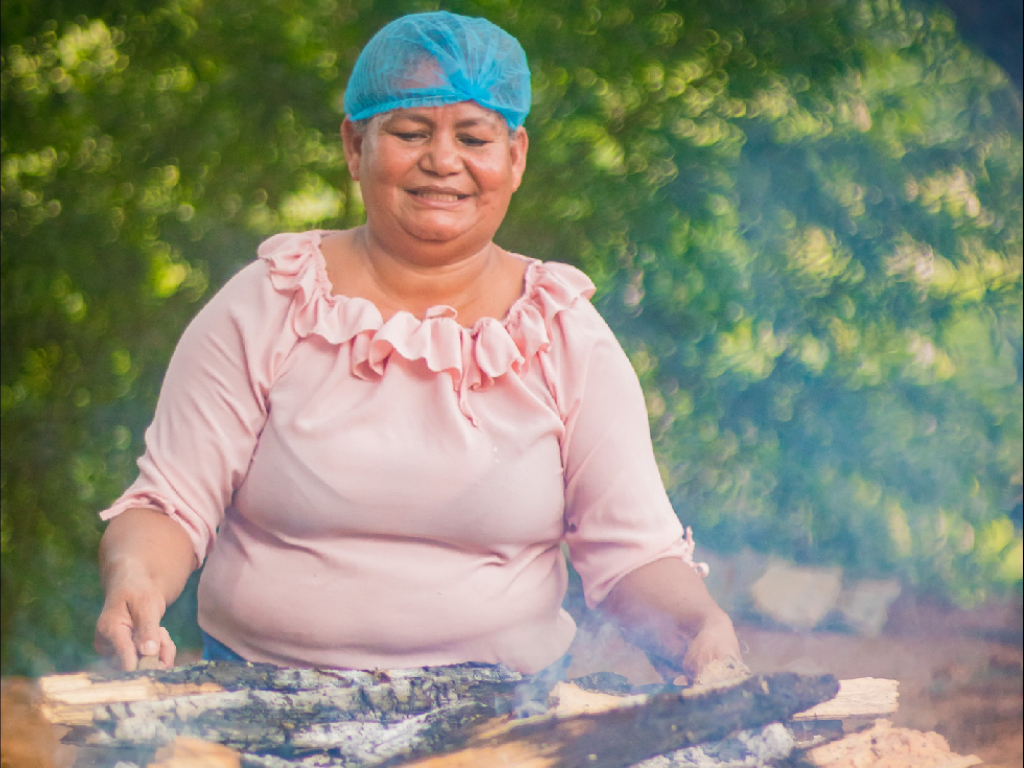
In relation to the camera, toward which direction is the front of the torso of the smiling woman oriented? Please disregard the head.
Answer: toward the camera
